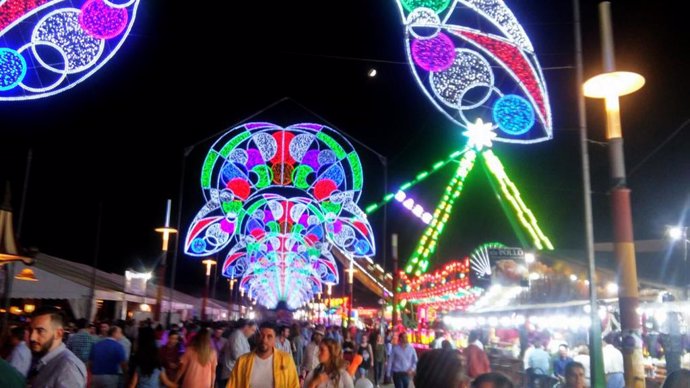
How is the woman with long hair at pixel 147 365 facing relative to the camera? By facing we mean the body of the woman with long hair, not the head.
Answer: away from the camera

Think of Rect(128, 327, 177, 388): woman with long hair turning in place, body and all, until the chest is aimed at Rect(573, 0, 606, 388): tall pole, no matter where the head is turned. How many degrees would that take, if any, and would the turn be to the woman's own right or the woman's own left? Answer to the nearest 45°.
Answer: approximately 90° to the woman's own right

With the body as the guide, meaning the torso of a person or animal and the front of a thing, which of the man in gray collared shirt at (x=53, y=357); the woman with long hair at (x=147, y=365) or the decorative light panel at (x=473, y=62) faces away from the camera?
the woman with long hair

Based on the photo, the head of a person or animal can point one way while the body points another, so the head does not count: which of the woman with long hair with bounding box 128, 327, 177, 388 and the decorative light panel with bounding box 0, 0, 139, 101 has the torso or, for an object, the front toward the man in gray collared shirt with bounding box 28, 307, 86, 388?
the decorative light panel

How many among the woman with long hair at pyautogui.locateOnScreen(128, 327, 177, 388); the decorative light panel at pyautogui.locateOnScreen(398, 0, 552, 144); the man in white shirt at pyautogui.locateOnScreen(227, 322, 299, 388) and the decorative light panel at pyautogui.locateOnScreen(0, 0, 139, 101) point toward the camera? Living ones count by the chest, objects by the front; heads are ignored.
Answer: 3

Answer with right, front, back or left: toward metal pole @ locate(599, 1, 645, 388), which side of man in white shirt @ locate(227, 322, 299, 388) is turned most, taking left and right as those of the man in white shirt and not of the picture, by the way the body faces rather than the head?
left

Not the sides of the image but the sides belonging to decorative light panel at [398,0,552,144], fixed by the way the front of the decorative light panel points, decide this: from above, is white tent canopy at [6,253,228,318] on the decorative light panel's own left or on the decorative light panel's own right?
on the decorative light panel's own right

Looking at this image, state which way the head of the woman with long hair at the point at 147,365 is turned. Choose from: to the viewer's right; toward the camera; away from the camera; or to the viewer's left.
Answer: away from the camera
